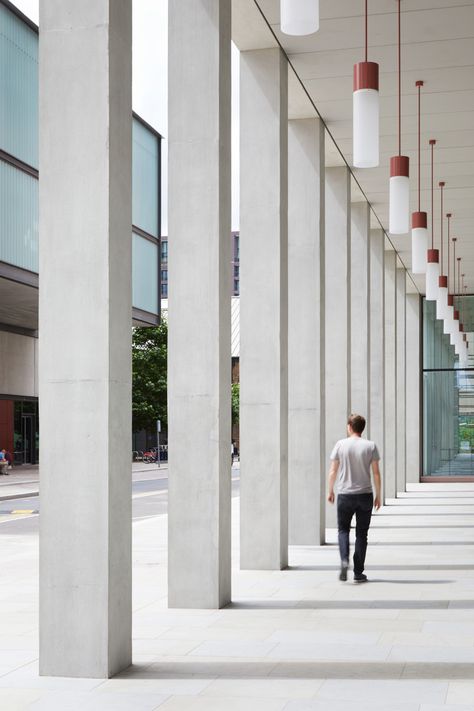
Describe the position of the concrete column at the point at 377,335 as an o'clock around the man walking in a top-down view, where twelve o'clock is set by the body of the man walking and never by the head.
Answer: The concrete column is roughly at 12 o'clock from the man walking.

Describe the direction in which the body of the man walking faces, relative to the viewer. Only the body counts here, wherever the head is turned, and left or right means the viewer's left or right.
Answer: facing away from the viewer

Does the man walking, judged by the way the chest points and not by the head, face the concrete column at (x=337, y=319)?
yes

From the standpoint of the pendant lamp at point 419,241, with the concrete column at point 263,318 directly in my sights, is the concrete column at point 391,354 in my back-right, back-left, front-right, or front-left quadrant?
back-right

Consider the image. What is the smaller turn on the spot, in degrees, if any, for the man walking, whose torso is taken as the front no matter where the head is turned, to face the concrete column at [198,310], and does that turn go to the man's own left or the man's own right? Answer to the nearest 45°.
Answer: approximately 135° to the man's own left

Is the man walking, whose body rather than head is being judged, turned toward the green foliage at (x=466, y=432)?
yes

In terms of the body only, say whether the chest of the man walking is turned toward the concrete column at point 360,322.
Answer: yes

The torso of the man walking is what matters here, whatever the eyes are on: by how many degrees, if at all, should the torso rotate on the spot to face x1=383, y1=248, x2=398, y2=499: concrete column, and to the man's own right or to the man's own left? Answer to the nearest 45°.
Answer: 0° — they already face it

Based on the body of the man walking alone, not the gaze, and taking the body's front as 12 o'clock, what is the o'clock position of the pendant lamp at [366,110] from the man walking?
The pendant lamp is roughly at 6 o'clock from the man walking.
